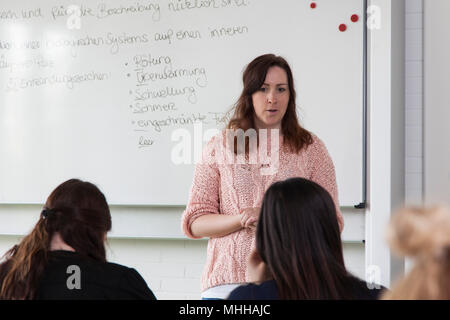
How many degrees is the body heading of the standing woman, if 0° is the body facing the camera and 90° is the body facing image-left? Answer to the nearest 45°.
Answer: approximately 0°

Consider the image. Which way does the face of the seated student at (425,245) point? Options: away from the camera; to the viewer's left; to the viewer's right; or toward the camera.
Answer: away from the camera

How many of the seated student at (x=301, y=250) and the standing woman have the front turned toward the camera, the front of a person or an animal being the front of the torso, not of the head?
1

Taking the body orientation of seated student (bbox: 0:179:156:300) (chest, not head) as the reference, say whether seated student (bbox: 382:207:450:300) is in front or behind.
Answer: behind

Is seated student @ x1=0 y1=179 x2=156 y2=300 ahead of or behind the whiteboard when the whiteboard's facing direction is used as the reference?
ahead

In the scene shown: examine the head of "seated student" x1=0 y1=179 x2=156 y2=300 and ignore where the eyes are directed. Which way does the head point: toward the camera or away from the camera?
away from the camera

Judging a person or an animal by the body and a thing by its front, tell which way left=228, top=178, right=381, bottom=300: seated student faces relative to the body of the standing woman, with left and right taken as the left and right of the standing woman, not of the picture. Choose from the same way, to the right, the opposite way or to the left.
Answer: the opposite way

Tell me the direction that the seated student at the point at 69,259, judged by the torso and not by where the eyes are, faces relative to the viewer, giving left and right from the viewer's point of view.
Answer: facing away from the viewer

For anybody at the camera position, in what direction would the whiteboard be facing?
facing the viewer

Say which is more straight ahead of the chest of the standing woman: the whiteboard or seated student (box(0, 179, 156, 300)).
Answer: the seated student

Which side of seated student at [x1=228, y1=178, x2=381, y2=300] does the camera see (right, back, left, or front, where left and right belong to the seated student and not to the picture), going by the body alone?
back

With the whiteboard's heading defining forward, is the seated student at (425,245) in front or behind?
in front

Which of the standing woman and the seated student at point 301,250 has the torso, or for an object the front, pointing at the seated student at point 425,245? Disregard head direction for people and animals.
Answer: the standing woman

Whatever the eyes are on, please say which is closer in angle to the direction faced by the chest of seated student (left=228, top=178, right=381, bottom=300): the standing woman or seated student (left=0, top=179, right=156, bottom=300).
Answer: the standing woman
